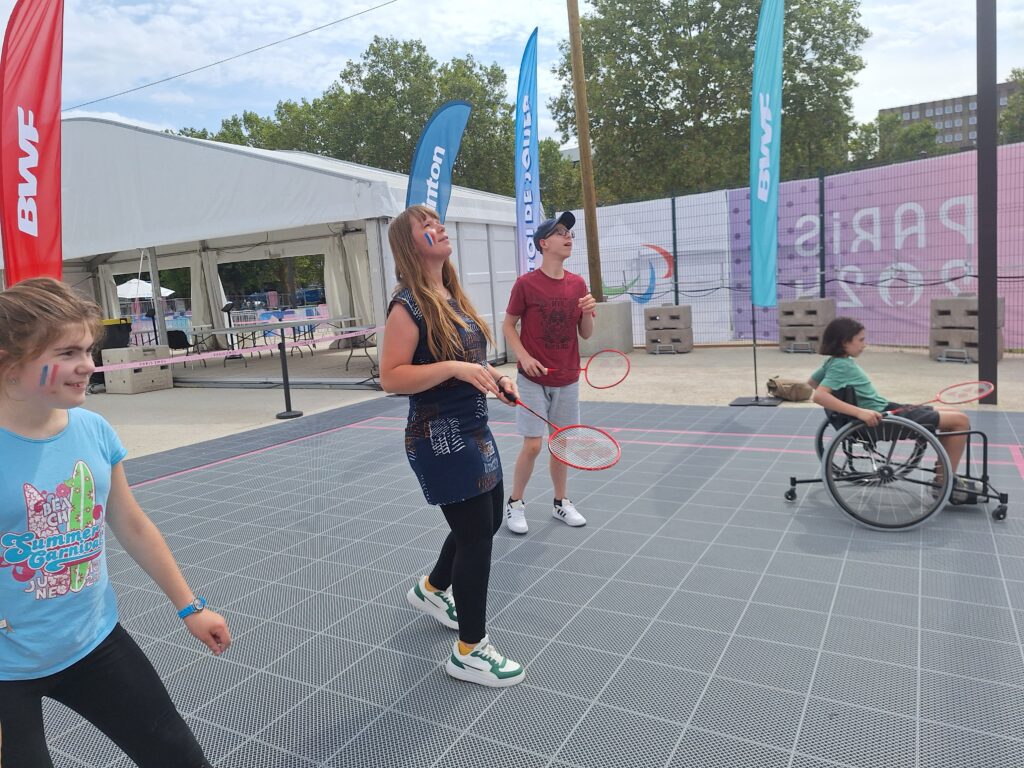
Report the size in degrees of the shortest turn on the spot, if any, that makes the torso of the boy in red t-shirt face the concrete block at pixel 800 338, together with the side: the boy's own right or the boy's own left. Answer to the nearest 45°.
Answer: approximately 90° to the boy's own left

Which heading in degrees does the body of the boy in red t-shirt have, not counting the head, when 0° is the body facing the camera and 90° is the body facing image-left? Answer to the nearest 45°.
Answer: approximately 315°

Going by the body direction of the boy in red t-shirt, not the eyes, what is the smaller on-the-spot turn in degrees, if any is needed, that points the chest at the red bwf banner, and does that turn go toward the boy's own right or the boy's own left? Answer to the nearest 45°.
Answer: approximately 135° to the boy's own right

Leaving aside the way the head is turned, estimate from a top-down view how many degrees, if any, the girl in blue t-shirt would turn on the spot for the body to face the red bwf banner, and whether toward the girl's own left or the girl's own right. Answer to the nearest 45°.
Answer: approximately 135° to the girl's own left

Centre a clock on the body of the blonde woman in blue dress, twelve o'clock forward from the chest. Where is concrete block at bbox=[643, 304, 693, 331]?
The concrete block is roughly at 8 o'clock from the blonde woman in blue dress.

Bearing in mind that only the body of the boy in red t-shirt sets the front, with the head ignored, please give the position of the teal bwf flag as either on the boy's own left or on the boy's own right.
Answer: on the boy's own left
